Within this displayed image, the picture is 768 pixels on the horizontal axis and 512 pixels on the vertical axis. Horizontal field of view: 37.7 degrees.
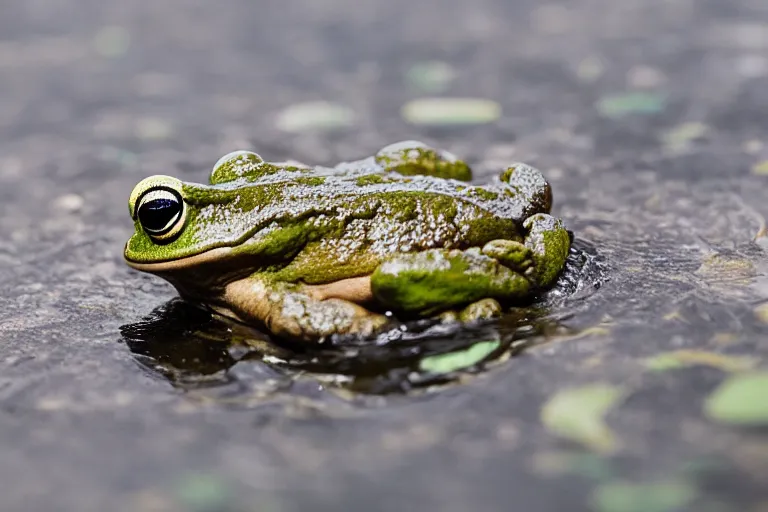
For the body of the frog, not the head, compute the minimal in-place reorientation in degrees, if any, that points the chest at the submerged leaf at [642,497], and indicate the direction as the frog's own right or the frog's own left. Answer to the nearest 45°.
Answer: approximately 135° to the frog's own left

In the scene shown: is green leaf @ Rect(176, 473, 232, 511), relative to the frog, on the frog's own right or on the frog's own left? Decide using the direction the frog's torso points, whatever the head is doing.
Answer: on the frog's own left

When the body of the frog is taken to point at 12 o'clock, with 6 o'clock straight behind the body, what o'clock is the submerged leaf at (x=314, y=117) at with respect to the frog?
The submerged leaf is roughly at 3 o'clock from the frog.

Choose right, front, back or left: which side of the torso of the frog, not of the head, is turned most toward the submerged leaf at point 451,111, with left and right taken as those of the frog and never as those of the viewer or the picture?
right

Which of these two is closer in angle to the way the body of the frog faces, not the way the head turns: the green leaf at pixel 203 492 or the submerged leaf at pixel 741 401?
the green leaf

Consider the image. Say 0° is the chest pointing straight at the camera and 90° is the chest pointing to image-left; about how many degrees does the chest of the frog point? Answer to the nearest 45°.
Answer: approximately 90°

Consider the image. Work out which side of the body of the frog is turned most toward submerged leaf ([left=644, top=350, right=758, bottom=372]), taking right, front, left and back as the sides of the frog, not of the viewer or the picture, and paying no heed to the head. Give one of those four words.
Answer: back

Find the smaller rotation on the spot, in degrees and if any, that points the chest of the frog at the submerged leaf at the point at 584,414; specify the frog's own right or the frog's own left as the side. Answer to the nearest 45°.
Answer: approximately 135° to the frog's own left

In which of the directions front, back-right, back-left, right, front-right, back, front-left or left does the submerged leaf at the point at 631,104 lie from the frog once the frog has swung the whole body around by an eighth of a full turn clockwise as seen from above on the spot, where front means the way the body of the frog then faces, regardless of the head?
right

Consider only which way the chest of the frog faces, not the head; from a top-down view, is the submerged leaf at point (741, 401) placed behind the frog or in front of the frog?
behind

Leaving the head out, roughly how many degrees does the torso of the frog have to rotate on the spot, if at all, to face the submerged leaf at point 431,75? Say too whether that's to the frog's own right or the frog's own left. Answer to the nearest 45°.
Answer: approximately 90° to the frog's own right
